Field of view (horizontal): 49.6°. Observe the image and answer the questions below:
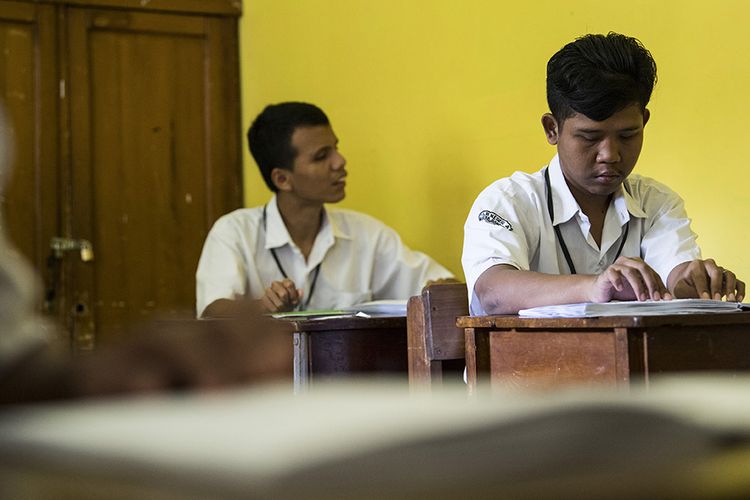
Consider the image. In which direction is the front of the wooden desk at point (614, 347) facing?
away from the camera

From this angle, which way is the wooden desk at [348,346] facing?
away from the camera

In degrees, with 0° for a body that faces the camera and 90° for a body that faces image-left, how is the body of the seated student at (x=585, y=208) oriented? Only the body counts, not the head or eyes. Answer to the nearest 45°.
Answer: approximately 315°

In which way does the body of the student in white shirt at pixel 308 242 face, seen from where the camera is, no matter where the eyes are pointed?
toward the camera

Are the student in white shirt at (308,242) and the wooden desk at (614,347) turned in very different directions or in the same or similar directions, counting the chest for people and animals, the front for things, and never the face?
very different directions

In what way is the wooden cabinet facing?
toward the camera

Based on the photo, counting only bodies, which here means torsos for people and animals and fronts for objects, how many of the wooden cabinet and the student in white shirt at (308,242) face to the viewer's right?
0

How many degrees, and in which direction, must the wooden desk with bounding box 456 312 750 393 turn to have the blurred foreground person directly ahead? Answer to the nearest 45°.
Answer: approximately 180°

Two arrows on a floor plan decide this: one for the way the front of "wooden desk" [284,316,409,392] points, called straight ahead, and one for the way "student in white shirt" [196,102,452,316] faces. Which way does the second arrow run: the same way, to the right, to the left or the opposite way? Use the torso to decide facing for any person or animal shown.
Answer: the opposite way
